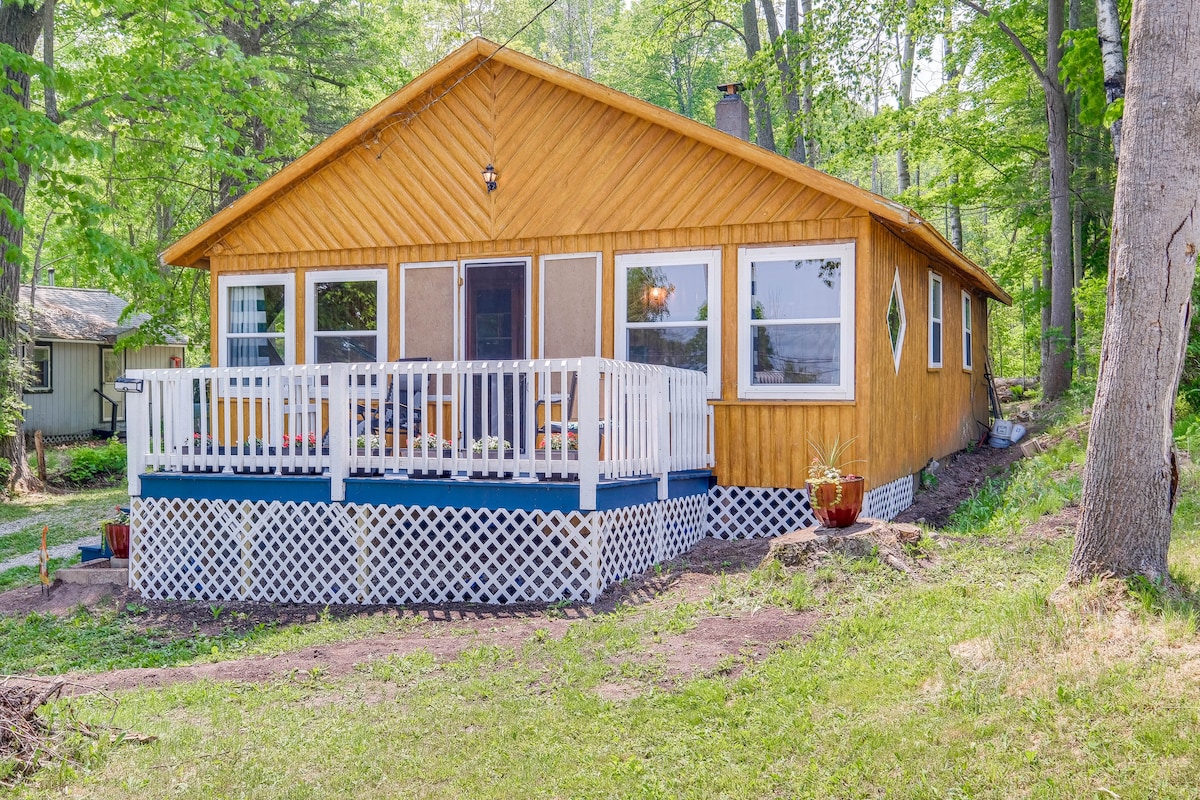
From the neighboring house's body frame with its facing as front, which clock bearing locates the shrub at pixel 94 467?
The shrub is roughly at 12 o'clock from the neighboring house.

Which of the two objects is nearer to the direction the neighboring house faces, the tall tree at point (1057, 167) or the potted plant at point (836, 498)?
the potted plant

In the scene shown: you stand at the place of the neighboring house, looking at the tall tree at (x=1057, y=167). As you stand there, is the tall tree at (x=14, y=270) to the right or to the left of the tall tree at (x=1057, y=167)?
right

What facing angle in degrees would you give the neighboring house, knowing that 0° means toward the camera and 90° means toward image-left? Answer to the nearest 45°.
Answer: approximately 0°

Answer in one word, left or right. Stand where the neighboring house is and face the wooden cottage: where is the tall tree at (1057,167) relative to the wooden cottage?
left

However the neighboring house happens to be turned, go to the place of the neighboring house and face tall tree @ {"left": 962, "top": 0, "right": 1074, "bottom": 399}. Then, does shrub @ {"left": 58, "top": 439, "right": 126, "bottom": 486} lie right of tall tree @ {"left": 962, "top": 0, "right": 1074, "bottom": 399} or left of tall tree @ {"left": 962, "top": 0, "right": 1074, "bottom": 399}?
right
